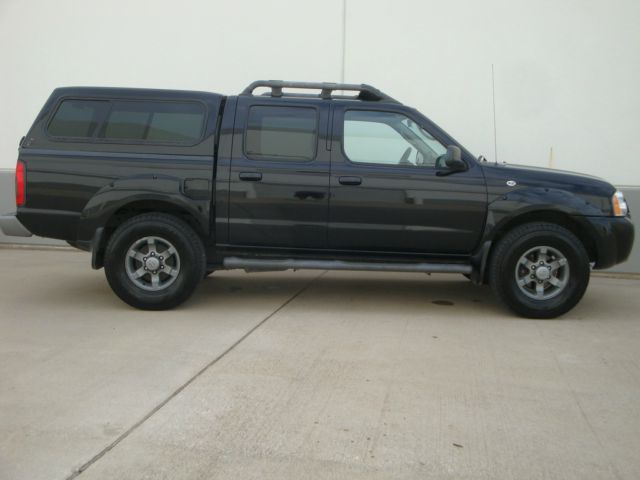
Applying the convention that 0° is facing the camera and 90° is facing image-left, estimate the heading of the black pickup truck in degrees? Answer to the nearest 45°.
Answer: approximately 270°
